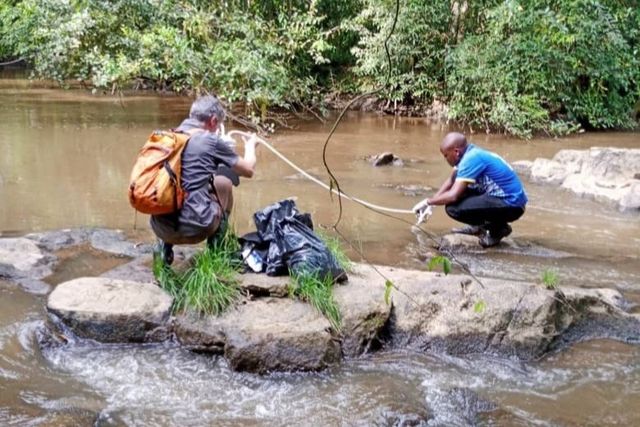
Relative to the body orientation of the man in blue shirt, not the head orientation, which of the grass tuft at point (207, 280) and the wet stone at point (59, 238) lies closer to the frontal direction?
the wet stone

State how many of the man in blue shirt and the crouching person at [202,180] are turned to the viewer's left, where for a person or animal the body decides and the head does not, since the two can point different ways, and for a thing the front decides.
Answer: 1

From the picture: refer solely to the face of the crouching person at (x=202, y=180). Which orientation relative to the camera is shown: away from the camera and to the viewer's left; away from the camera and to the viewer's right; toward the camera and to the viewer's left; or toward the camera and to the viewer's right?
away from the camera and to the viewer's right

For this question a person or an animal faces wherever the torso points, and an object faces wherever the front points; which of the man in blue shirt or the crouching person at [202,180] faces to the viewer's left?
the man in blue shirt

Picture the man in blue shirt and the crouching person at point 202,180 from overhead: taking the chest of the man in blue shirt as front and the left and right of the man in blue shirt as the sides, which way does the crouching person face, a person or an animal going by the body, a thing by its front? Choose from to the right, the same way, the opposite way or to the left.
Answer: to the right

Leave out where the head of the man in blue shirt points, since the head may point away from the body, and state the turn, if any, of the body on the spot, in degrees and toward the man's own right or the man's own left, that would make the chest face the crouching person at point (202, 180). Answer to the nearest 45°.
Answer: approximately 45° to the man's own left

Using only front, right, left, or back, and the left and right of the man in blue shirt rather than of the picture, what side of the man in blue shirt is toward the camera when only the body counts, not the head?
left

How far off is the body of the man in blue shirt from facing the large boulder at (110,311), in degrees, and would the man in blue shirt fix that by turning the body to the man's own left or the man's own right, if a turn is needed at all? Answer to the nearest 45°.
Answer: approximately 45° to the man's own left

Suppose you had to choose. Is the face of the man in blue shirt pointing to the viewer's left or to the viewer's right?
to the viewer's left

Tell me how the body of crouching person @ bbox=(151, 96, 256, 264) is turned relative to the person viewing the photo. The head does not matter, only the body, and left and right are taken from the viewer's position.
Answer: facing away from the viewer and to the right of the viewer

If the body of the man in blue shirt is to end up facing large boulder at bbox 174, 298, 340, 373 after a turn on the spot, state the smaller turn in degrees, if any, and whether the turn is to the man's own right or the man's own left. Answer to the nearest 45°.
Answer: approximately 45° to the man's own left
